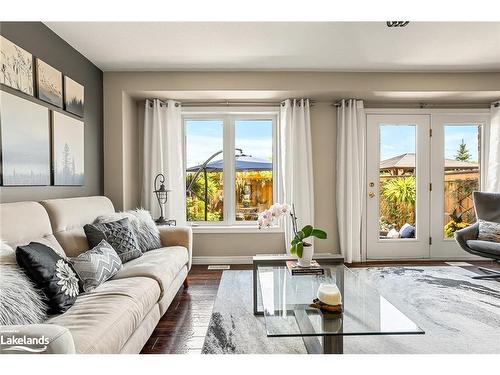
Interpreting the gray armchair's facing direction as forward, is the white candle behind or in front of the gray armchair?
in front

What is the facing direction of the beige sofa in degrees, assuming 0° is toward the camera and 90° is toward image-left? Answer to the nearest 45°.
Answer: approximately 315°

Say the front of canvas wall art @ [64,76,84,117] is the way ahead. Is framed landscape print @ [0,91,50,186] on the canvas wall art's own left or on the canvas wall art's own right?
on the canvas wall art's own right

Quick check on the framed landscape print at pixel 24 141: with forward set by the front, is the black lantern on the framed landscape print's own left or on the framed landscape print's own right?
on the framed landscape print's own left

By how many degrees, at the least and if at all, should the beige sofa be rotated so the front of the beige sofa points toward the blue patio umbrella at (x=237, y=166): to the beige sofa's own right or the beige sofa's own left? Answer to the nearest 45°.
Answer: approximately 90° to the beige sofa's own left

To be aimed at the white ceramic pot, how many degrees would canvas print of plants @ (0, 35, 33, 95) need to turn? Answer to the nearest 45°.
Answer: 0° — it already faces it

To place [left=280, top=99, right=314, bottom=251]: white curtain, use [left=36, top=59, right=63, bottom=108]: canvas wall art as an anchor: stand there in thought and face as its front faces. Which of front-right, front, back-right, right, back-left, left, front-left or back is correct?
front-left

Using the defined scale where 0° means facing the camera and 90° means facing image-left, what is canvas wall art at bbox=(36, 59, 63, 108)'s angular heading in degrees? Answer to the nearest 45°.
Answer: approximately 315°

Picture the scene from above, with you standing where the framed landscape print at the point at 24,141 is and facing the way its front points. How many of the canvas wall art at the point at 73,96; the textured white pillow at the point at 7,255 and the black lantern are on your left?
2

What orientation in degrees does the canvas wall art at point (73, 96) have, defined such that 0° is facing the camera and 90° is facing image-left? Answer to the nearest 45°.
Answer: approximately 315°

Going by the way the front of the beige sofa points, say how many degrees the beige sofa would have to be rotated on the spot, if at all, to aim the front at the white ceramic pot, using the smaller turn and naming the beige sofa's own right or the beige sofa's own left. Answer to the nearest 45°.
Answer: approximately 45° to the beige sofa's own left

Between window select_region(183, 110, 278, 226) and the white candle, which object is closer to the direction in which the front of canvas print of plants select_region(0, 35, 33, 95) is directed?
the white candle

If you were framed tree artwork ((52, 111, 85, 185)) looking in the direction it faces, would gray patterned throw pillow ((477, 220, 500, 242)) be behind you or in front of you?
in front
